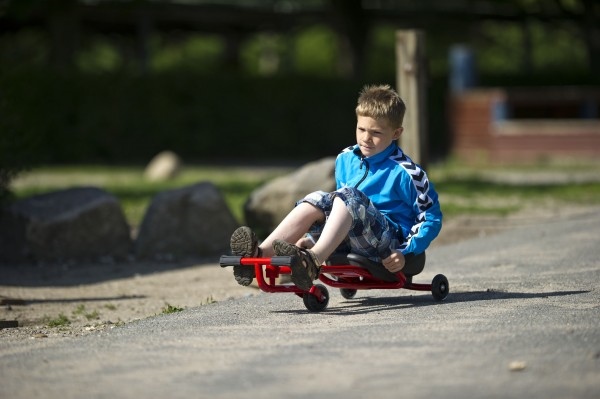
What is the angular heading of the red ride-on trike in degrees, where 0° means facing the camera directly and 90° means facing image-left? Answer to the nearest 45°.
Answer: approximately 45°

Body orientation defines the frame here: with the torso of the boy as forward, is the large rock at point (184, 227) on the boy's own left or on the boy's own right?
on the boy's own right

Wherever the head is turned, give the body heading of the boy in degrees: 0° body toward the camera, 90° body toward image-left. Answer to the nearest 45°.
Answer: approximately 45°

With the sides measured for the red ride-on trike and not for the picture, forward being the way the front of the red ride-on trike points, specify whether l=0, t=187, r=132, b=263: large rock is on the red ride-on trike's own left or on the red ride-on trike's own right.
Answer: on the red ride-on trike's own right
